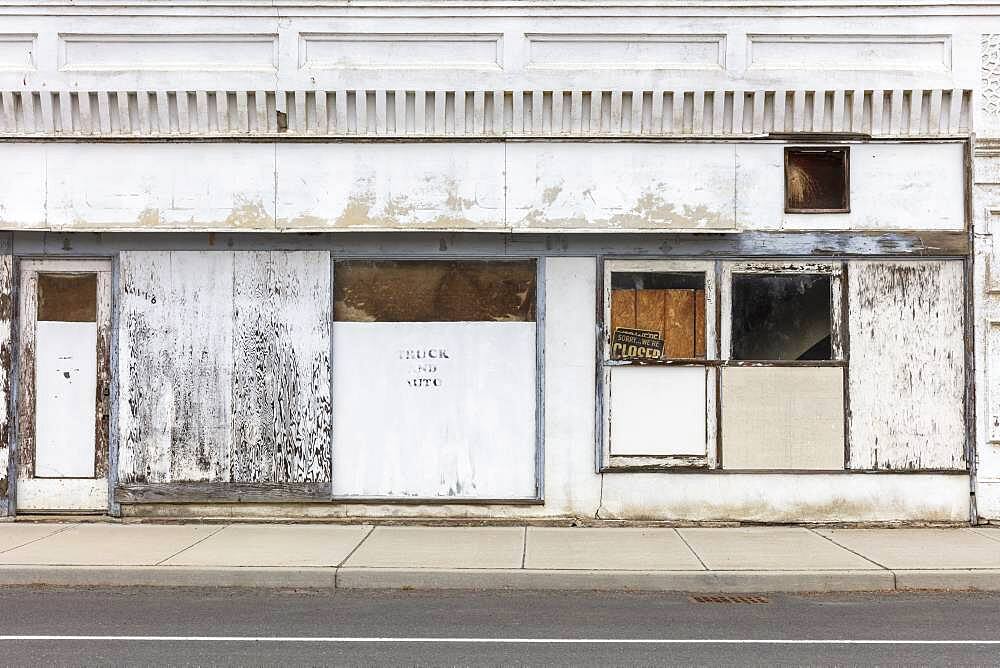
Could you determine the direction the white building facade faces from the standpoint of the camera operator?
facing the viewer
